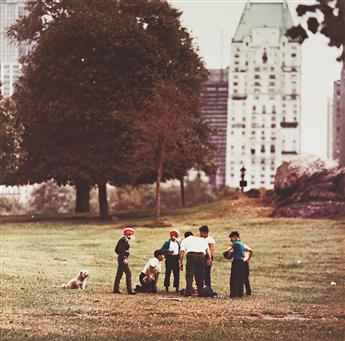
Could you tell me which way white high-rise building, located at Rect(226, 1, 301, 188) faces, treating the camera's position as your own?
facing the viewer

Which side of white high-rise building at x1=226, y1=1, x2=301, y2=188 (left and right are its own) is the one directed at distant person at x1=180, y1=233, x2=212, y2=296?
front

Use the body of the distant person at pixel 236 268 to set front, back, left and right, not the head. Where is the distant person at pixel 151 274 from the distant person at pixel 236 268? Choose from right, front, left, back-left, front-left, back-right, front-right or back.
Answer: front

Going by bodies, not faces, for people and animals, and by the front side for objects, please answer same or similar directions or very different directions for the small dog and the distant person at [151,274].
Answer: same or similar directions

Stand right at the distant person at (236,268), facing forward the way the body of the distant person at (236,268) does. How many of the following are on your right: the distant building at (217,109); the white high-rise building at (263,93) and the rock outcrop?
3

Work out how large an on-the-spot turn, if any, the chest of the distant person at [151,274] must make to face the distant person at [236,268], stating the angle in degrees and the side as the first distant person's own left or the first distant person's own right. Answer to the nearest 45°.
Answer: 0° — they already face them

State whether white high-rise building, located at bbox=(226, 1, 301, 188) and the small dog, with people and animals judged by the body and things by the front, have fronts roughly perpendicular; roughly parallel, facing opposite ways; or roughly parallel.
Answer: roughly perpendicular

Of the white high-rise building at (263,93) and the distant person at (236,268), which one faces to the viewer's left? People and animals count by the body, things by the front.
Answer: the distant person

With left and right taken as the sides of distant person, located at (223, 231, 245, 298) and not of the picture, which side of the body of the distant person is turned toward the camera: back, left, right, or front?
left

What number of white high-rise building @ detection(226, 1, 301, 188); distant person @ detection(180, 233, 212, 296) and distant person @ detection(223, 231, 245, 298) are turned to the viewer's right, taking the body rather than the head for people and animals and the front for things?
0

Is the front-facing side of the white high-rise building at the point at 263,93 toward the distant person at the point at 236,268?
yes

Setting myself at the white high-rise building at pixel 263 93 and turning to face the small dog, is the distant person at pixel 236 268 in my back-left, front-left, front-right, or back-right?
front-left

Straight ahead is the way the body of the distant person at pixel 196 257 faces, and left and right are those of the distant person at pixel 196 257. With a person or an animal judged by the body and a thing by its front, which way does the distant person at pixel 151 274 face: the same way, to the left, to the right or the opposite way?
to the right
